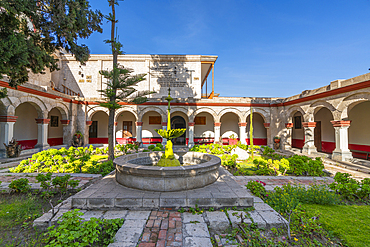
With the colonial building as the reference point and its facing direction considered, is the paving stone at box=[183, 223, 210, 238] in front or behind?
in front

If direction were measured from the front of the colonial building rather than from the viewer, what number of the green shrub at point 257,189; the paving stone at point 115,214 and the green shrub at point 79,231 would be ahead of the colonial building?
3

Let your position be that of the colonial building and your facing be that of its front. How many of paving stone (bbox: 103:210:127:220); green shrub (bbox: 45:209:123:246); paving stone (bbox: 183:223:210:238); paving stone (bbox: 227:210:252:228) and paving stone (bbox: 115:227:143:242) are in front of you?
5

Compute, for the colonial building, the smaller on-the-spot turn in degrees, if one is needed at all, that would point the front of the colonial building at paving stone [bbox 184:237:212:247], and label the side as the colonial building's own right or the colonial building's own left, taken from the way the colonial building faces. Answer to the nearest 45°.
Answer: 0° — it already faces it

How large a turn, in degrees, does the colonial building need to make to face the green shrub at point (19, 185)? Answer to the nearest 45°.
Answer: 0° — it already faces it

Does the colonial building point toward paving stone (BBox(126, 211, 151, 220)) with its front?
yes

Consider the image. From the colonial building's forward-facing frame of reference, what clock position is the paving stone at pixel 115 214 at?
The paving stone is roughly at 12 o'clock from the colonial building.

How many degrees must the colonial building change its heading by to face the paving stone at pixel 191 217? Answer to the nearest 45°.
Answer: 0° — it already faces it

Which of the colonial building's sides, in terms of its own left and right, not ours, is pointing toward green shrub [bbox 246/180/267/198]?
front

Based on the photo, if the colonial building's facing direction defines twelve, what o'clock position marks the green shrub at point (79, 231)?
The green shrub is roughly at 12 o'clock from the colonial building.

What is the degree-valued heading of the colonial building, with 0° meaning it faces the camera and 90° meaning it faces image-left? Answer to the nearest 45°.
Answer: approximately 0°

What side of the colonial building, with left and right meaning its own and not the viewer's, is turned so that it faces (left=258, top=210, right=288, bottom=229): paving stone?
front

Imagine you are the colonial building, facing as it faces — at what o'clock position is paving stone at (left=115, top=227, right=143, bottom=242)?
The paving stone is roughly at 12 o'clock from the colonial building.

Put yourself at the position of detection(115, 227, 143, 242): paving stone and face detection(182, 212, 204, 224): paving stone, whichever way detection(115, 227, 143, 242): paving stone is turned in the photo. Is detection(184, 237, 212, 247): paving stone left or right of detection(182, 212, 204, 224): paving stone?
right
